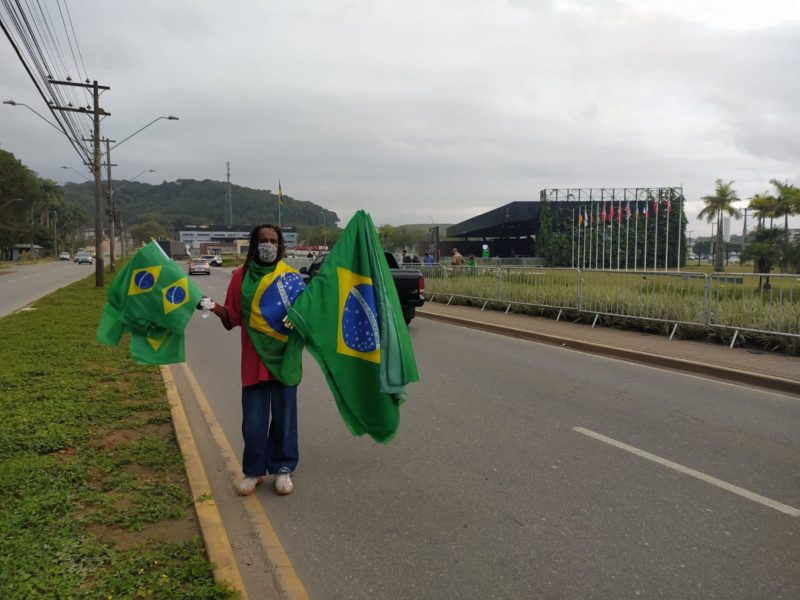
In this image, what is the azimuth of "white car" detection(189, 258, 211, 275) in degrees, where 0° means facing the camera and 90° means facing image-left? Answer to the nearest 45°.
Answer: approximately 180°

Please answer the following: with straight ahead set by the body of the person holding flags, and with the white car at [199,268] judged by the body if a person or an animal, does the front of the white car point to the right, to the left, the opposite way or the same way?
the opposite way

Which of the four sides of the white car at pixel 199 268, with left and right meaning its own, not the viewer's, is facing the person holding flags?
back

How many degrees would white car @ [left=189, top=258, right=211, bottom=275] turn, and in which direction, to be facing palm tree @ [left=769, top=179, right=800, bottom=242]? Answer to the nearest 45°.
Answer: approximately 90° to its right

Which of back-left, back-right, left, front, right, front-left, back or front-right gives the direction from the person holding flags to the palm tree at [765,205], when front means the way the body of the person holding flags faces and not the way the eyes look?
back-left

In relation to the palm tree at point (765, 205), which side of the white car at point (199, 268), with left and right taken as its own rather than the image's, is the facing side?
right

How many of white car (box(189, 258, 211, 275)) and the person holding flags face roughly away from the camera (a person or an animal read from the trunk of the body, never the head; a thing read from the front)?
1

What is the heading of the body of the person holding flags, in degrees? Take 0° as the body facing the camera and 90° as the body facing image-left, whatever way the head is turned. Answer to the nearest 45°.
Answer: approximately 0°
